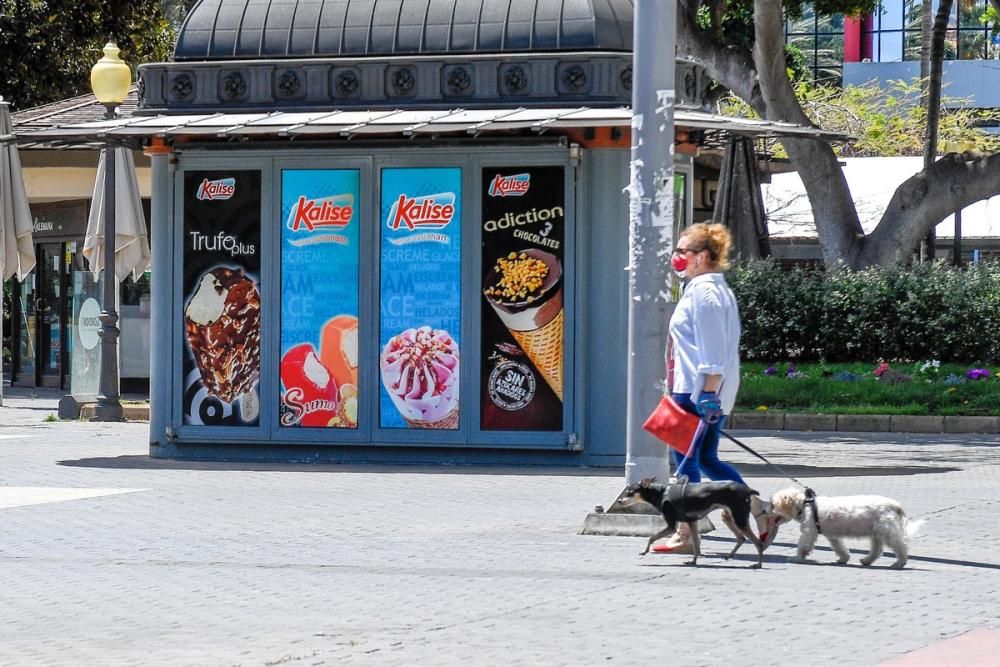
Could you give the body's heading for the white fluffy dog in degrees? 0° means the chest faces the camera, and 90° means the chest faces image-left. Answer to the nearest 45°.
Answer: approximately 90°

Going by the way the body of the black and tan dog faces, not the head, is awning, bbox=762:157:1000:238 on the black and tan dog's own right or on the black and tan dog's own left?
on the black and tan dog's own right

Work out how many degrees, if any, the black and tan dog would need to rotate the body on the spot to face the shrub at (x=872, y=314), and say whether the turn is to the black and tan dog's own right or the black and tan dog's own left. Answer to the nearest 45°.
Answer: approximately 90° to the black and tan dog's own right

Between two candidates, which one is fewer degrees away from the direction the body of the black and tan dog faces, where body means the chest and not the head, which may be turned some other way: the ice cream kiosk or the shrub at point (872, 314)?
the ice cream kiosk

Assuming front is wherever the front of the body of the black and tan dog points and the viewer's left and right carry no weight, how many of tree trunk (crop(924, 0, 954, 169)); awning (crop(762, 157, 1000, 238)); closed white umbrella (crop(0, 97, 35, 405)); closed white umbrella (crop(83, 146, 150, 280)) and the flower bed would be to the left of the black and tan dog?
0

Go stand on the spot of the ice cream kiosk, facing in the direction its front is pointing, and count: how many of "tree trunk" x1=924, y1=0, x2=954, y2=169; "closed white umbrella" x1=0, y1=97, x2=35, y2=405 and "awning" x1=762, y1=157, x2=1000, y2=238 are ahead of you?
0

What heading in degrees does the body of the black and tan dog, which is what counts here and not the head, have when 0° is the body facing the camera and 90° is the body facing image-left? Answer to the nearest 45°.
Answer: approximately 90°

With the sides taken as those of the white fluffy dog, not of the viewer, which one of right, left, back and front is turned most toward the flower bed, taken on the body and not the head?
right

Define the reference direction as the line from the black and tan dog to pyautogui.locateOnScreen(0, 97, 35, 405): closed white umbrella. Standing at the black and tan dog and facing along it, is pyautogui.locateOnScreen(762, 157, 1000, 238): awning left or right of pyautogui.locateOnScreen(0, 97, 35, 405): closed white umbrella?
right

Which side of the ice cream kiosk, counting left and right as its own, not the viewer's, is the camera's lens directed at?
front

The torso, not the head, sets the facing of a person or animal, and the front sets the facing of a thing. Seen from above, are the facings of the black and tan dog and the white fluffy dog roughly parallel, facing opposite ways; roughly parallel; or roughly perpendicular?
roughly parallel

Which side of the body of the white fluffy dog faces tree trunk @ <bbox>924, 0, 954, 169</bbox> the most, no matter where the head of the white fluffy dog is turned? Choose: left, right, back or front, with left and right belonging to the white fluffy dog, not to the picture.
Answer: right

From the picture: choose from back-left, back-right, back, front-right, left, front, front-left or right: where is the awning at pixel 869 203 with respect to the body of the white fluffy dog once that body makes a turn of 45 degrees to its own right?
front-right

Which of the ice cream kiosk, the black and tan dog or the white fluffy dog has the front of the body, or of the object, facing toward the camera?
the ice cream kiosk

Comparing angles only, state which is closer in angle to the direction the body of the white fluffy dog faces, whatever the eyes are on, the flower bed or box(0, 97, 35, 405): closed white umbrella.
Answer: the closed white umbrella

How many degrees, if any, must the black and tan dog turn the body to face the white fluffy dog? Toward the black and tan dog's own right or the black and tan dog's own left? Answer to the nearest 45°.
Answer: approximately 180°
